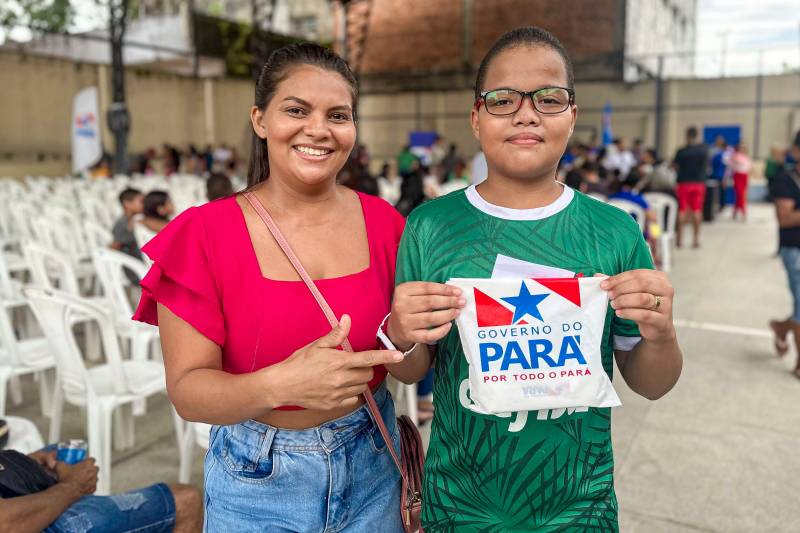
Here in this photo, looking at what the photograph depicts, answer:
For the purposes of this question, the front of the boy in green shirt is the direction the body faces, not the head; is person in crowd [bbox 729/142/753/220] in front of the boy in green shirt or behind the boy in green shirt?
behind

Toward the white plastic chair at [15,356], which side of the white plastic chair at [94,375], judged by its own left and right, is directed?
left

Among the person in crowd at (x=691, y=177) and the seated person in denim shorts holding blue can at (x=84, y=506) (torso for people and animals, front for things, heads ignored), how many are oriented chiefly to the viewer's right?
1

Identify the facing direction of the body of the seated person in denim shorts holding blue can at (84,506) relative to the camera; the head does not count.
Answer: to the viewer's right
